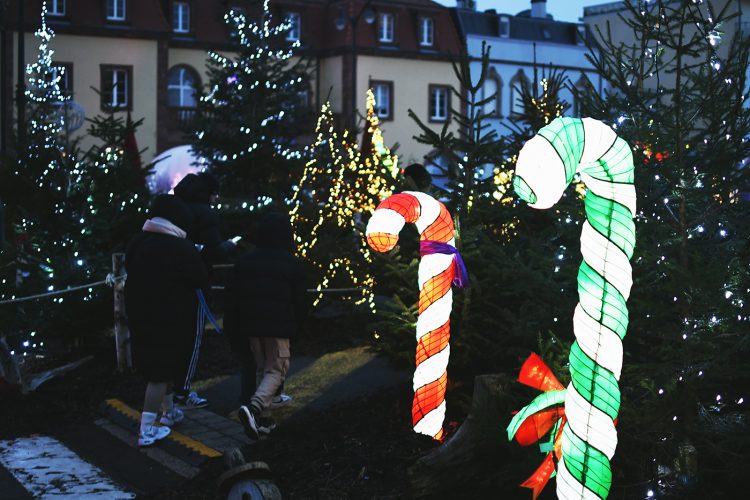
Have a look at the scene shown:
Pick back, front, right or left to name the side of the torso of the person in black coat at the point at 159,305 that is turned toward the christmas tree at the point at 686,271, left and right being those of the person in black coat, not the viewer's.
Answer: right

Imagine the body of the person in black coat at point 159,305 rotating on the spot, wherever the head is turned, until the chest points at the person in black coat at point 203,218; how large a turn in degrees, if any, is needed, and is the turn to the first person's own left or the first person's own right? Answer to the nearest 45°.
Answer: approximately 45° to the first person's own left

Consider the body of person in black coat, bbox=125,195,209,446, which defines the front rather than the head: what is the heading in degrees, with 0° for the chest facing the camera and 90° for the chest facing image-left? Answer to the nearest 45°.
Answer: approximately 225°

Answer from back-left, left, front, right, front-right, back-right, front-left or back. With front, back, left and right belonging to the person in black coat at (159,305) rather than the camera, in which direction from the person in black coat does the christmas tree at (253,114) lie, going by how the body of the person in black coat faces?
front-left

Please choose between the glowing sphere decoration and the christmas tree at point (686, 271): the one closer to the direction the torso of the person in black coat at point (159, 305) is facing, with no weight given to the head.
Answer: the glowing sphere decoration

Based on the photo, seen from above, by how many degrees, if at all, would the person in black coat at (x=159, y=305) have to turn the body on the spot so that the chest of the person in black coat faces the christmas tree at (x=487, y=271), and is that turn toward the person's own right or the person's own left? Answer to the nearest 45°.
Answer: approximately 45° to the person's own right

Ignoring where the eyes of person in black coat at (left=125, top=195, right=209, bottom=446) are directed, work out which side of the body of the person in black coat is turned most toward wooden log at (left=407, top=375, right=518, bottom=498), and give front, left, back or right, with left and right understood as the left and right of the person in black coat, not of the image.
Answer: right

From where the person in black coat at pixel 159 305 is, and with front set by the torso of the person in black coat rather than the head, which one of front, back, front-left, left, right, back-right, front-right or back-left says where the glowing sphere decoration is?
front-left

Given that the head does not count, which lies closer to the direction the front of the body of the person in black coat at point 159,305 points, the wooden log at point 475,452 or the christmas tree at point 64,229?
the christmas tree

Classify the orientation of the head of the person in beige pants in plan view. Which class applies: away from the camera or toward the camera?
away from the camera

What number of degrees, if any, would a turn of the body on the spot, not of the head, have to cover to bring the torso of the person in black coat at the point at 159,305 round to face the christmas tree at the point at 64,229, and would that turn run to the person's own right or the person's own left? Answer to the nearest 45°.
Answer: approximately 45° to the person's own left

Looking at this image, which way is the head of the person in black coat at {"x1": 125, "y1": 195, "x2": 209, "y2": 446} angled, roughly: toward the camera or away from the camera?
away from the camera
